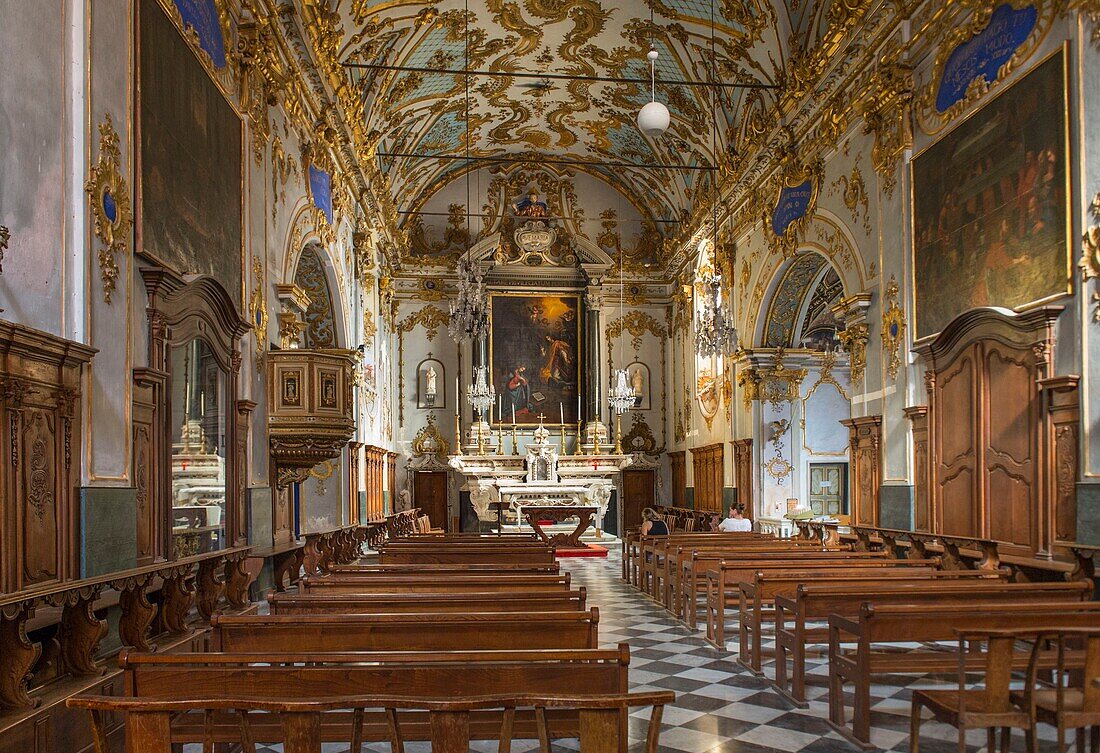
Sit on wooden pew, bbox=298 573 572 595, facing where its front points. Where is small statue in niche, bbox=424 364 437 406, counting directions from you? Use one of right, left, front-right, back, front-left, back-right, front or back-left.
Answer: front

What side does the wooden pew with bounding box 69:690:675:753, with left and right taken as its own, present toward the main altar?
front

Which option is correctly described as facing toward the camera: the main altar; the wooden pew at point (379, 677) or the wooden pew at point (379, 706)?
the main altar

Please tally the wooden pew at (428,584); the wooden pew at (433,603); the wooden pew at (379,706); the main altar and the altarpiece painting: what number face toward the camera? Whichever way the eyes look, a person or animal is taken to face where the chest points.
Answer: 2

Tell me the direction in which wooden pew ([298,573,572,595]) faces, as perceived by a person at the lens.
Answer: facing away from the viewer

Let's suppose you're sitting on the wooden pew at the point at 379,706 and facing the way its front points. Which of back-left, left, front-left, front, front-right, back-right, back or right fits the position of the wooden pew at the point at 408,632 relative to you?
front

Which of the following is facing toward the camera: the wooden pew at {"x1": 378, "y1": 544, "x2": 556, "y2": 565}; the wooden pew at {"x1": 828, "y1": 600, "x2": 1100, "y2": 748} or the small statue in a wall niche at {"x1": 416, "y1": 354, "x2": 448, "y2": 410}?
the small statue in a wall niche

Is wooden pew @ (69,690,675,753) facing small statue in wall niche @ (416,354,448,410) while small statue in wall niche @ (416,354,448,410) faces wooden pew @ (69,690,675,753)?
yes

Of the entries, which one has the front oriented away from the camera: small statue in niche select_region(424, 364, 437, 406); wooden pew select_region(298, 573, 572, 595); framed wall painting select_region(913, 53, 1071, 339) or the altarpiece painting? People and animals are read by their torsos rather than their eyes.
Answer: the wooden pew

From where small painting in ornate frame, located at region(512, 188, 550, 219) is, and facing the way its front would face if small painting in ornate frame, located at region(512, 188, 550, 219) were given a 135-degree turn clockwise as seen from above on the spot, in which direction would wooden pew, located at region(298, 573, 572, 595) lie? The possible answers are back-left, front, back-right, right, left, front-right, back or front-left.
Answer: back-left

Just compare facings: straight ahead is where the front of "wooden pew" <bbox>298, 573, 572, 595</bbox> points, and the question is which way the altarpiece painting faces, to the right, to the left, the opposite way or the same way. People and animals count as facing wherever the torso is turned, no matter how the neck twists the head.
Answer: the opposite way

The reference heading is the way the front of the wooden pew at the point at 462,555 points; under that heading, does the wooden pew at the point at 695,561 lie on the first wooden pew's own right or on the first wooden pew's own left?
on the first wooden pew's own right

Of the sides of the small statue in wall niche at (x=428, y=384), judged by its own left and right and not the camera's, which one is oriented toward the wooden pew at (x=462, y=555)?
front

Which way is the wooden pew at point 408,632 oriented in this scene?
away from the camera

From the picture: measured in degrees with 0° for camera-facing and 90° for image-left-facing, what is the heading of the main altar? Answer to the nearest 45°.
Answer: approximately 0°

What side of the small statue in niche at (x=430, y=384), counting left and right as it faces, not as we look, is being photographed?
front

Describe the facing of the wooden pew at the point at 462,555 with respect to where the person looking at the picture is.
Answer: facing away from the viewer

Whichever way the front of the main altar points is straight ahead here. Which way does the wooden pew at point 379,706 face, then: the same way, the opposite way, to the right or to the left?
the opposite way

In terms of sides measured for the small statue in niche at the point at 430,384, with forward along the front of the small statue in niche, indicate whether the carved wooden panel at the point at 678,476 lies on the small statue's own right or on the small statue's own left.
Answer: on the small statue's own left
